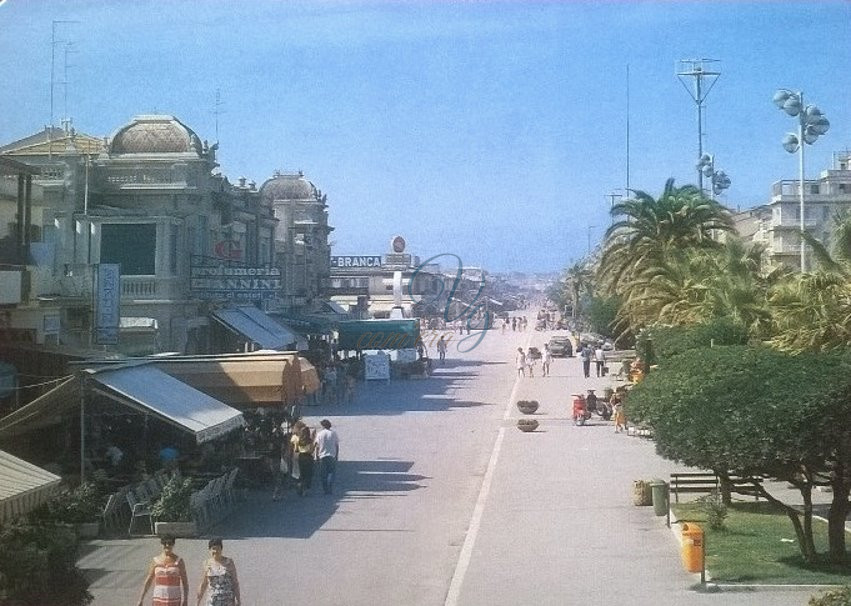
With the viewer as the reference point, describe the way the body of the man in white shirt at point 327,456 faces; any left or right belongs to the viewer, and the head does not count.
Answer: facing away from the viewer

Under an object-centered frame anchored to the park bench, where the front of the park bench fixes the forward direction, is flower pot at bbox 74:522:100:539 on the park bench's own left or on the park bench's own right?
on the park bench's own left

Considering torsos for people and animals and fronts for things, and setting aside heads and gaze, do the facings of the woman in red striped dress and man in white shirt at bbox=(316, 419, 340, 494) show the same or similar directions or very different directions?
very different directions

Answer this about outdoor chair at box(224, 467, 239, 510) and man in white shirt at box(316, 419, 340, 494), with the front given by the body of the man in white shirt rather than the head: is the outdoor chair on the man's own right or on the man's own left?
on the man's own left

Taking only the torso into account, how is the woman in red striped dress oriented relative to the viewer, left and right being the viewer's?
facing the viewer

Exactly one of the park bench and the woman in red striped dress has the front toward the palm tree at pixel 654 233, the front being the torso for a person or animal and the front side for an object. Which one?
the park bench

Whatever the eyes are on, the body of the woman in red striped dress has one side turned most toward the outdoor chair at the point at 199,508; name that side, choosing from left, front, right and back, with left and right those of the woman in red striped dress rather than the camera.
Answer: back

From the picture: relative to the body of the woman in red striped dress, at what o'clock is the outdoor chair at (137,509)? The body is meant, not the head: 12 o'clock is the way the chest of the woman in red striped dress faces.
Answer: The outdoor chair is roughly at 6 o'clock from the woman in red striped dress.
